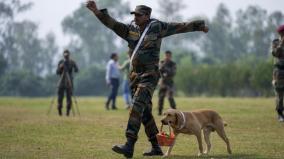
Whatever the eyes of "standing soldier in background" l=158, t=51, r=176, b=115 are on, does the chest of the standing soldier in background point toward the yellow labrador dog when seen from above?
yes

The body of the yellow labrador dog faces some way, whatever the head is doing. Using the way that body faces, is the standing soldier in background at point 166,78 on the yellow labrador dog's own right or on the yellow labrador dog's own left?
on the yellow labrador dog's own right

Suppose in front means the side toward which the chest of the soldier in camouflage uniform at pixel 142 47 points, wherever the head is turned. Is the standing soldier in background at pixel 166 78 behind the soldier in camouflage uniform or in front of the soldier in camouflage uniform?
behind

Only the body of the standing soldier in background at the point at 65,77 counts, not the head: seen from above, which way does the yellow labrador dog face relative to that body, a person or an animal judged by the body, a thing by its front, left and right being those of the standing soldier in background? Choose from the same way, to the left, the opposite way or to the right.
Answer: to the right

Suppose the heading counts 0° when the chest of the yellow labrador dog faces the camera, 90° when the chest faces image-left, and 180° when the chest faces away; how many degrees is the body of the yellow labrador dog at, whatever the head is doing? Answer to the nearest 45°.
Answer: approximately 90°

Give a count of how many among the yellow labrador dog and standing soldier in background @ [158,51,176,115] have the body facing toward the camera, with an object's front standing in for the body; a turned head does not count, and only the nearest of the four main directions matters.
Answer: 1

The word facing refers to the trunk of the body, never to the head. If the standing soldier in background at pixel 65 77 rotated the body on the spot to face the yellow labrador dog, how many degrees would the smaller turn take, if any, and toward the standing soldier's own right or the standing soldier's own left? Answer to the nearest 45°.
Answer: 0° — they already face it

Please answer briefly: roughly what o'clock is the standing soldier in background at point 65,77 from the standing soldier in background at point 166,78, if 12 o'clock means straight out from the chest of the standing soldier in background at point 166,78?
the standing soldier in background at point 65,77 is roughly at 3 o'clock from the standing soldier in background at point 166,78.

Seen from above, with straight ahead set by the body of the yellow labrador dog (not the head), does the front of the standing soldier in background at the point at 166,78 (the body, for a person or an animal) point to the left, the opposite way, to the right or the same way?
to the left
